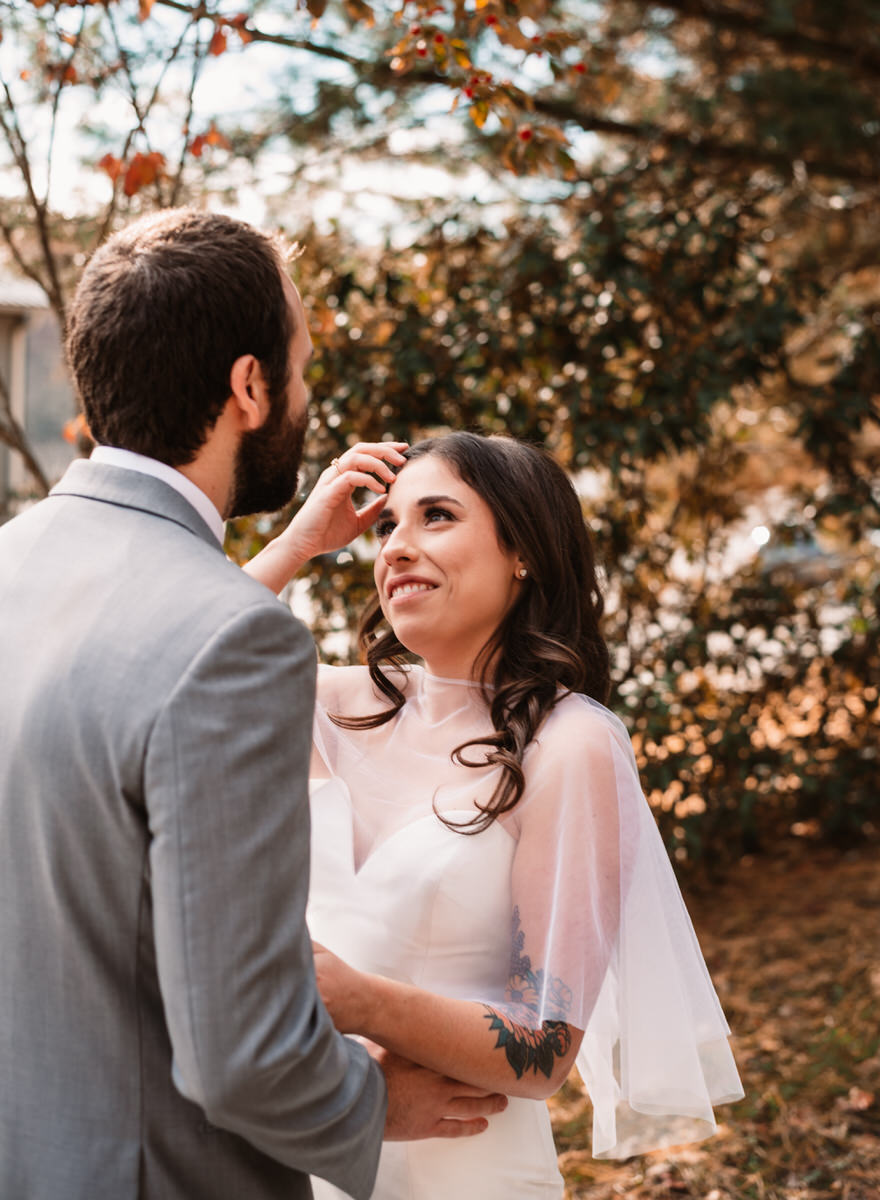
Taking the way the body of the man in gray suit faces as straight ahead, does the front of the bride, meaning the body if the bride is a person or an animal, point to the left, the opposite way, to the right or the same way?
the opposite way

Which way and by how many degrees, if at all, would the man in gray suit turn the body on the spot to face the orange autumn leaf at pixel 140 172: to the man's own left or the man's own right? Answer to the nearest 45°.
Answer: approximately 45° to the man's own left

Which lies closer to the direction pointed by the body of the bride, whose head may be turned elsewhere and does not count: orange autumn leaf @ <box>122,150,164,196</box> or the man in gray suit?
the man in gray suit

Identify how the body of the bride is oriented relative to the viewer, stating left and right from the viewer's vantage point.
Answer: facing the viewer and to the left of the viewer

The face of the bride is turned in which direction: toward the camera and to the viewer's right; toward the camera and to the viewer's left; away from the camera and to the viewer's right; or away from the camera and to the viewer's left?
toward the camera and to the viewer's left

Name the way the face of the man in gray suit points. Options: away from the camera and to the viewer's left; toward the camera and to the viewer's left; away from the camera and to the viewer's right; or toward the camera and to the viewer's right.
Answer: away from the camera and to the viewer's right

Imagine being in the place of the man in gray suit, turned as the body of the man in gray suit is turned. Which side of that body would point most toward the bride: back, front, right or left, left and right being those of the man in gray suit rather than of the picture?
front

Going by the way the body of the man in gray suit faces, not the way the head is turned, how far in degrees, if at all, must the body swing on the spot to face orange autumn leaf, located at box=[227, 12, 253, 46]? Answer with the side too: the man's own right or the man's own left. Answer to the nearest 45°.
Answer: approximately 45° to the man's own left

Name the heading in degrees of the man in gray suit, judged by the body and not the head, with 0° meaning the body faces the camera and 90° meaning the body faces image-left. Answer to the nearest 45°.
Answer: approximately 225°

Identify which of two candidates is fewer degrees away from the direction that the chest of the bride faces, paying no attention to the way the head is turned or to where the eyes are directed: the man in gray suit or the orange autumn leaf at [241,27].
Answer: the man in gray suit
